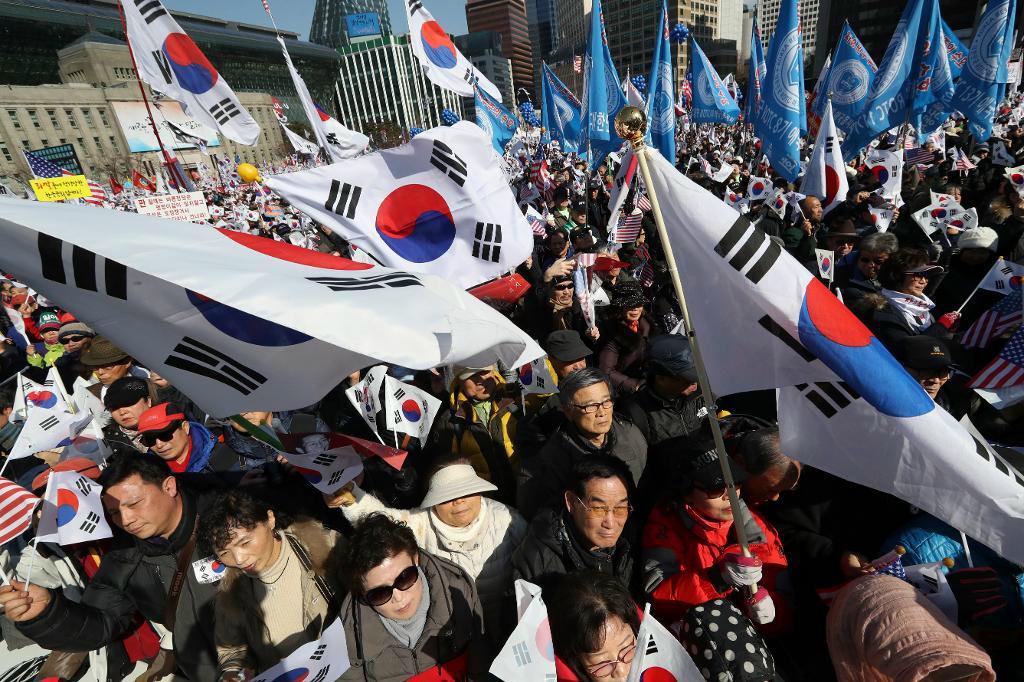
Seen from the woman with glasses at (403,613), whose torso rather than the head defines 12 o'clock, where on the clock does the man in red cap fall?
The man in red cap is roughly at 5 o'clock from the woman with glasses.

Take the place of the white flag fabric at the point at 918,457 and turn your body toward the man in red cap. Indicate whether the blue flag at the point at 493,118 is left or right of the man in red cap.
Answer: right

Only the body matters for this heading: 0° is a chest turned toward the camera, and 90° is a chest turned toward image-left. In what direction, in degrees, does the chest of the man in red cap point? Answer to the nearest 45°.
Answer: approximately 45°

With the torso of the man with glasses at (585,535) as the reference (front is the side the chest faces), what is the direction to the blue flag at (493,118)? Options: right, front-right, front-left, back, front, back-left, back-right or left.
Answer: back-left

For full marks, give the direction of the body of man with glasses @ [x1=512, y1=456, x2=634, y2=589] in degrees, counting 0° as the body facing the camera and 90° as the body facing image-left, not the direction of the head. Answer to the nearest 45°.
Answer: approximately 315°

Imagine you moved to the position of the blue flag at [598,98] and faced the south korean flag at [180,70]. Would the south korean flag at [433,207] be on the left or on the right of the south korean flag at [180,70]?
left

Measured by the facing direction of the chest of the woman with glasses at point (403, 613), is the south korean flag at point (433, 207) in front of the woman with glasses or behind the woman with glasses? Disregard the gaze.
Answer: behind

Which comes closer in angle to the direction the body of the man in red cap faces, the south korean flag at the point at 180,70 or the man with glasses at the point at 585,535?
the man with glasses

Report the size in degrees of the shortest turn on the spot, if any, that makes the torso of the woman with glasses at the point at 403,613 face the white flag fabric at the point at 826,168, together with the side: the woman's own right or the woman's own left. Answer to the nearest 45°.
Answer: approximately 135° to the woman's own left
